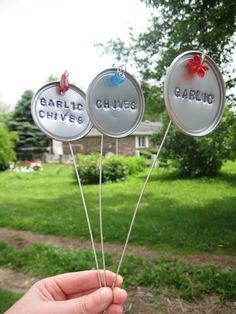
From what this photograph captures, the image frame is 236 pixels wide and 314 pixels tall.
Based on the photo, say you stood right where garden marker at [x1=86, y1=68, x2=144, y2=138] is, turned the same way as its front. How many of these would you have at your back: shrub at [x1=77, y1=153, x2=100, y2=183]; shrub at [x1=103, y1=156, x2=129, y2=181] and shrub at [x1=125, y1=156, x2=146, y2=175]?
3

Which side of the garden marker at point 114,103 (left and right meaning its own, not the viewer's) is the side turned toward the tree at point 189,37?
back

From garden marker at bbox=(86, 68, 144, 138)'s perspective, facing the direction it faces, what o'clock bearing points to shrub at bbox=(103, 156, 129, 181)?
The shrub is roughly at 6 o'clock from the garden marker.

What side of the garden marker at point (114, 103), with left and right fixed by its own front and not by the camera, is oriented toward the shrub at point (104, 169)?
back

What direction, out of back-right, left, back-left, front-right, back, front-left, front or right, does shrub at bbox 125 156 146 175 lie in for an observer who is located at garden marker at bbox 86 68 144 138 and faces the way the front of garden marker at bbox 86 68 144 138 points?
back

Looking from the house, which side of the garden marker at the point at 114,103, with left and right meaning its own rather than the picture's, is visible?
back

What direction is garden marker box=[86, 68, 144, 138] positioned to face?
toward the camera

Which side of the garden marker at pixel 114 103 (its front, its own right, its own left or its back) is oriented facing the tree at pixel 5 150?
back
